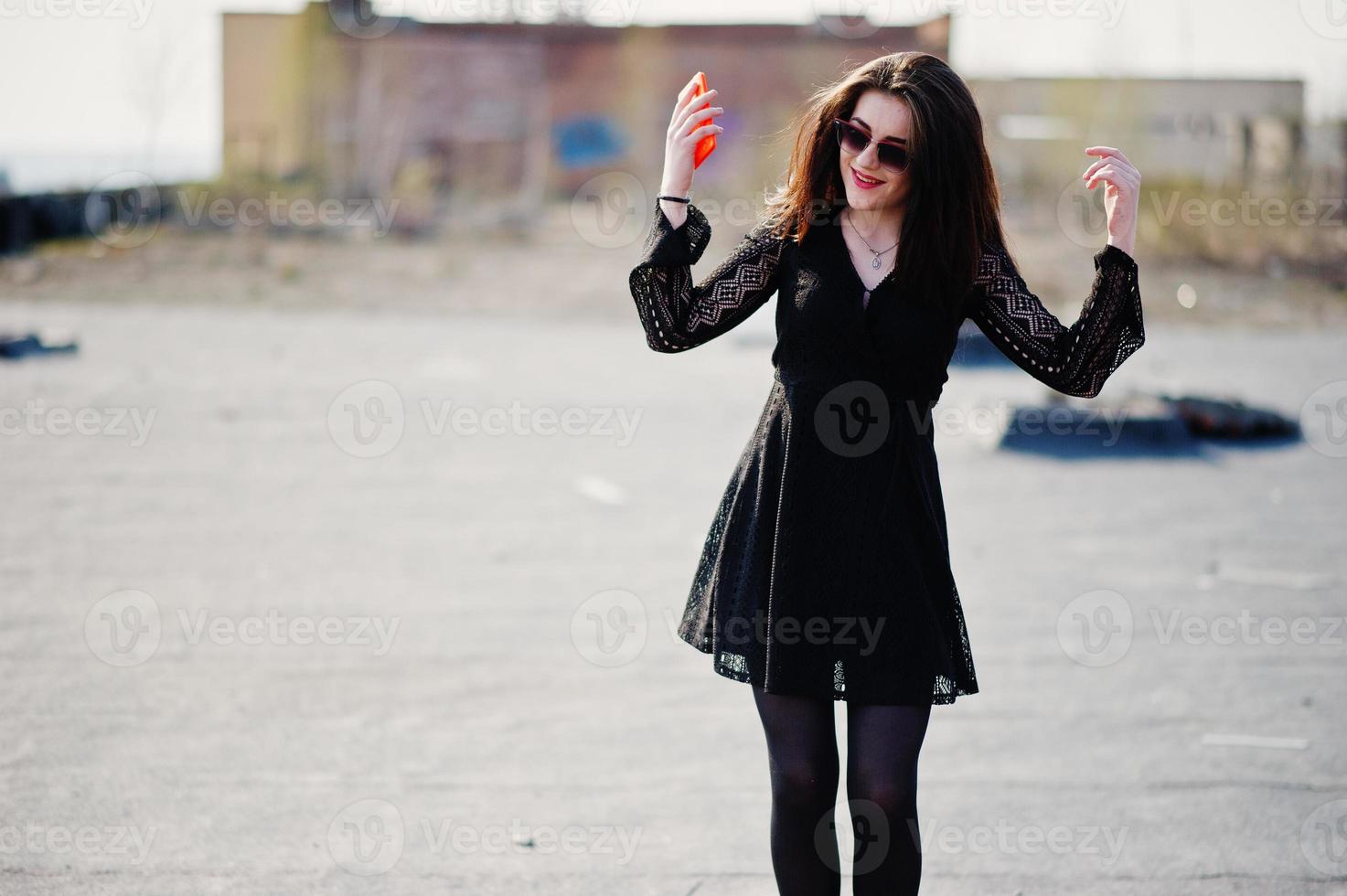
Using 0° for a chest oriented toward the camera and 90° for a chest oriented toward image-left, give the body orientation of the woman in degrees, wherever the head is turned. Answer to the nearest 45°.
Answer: approximately 0°

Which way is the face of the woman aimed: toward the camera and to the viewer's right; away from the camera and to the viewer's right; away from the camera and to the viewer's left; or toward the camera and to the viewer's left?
toward the camera and to the viewer's left

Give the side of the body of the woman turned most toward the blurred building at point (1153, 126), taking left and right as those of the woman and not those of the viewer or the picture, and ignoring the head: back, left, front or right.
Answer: back
